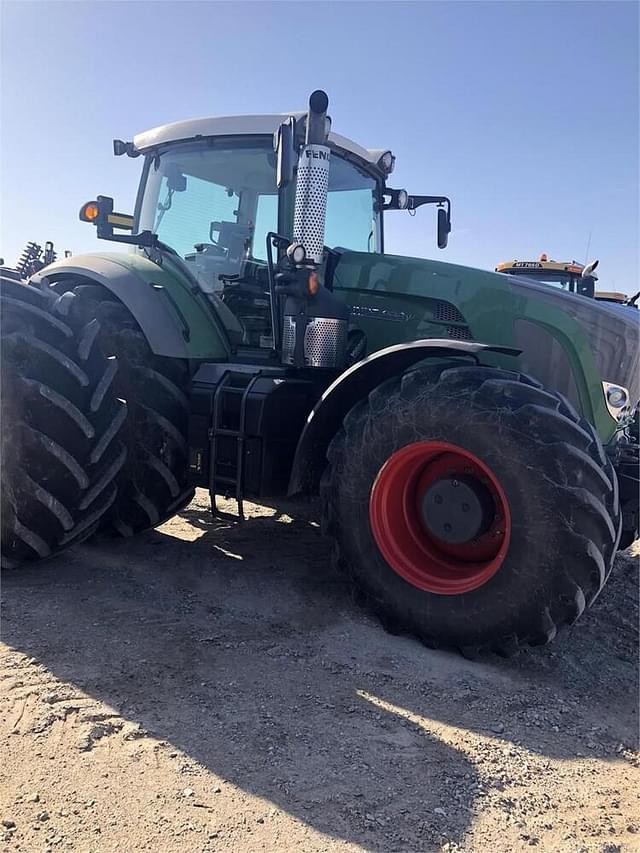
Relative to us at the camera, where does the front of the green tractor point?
facing the viewer and to the right of the viewer
